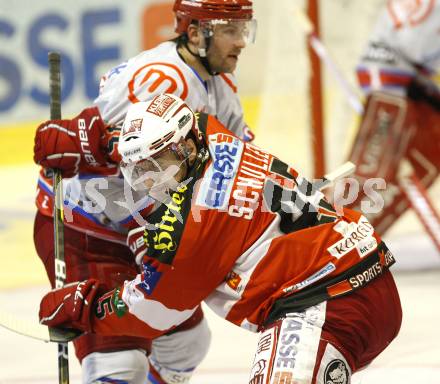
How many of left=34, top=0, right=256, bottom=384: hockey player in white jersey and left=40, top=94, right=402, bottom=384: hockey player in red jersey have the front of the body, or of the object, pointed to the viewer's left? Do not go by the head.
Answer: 1

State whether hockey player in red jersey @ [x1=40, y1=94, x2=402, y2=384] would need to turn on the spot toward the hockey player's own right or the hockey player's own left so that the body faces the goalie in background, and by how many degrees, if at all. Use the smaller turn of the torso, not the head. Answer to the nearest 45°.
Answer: approximately 90° to the hockey player's own right

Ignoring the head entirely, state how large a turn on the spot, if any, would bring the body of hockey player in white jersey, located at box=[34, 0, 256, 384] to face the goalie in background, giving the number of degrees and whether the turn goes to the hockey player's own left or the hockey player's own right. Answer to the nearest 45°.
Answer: approximately 90° to the hockey player's own left

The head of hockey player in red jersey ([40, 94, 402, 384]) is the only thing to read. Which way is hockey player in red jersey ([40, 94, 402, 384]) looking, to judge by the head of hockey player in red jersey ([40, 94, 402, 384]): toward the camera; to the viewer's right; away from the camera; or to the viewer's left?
to the viewer's left

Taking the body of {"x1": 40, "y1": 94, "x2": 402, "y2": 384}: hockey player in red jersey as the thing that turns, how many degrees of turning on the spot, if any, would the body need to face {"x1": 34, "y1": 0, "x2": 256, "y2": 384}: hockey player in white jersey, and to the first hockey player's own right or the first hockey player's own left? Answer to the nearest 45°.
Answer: approximately 45° to the first hockey player's own right

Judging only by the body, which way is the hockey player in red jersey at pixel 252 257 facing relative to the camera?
to the viewer's left
